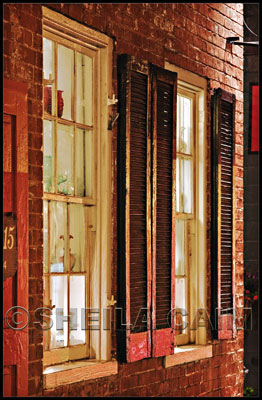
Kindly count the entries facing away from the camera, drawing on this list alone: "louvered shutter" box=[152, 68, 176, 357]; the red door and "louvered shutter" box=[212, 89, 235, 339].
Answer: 0

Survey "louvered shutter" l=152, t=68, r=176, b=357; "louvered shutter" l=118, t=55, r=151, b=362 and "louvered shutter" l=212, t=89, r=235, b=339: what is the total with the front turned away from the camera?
0

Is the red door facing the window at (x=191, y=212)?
no

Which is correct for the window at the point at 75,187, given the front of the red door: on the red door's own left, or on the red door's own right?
on the red door's own left

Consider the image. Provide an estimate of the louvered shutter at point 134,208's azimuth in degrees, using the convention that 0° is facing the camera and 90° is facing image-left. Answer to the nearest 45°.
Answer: approximately 315°

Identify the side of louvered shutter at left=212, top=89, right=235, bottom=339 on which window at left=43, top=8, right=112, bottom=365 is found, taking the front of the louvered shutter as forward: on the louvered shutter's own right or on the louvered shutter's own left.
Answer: on the louvered shutter's own right

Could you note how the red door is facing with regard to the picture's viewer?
facing the viewer and to the right of the viewer

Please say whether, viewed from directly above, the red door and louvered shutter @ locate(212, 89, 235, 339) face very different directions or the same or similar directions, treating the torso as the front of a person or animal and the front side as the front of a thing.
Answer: same or similar directions

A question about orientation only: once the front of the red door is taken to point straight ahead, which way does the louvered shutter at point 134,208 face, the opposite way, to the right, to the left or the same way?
the same way

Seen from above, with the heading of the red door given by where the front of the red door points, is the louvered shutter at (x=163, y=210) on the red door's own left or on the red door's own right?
on the red door's own left

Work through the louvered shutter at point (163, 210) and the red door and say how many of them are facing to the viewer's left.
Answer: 0

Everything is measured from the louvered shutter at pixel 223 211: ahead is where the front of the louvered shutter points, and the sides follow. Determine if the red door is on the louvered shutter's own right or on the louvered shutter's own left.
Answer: on the louvered shutter's own right

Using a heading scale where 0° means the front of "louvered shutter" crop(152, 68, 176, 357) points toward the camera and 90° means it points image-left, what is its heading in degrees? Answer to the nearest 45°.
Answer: approximately 315°
